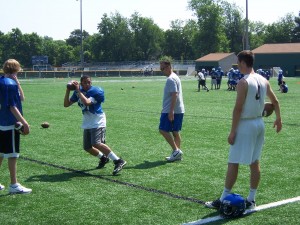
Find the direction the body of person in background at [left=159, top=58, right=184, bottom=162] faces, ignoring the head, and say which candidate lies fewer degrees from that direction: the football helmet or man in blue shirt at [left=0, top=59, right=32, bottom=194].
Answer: the man in blue shirt

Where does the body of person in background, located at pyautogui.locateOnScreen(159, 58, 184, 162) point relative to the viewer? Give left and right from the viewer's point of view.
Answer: facing to the left of the viewer

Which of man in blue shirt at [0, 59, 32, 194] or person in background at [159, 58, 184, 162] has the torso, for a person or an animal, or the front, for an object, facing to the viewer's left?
the person in background

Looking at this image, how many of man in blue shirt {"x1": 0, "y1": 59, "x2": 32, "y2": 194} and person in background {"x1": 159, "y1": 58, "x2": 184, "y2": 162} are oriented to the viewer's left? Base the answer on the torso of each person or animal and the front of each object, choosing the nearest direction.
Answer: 1

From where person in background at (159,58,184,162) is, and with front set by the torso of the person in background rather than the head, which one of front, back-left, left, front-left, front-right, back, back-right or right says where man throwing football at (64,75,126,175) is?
front-left

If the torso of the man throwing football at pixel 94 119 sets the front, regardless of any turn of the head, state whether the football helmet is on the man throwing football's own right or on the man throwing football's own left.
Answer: on the man throwing football's own left

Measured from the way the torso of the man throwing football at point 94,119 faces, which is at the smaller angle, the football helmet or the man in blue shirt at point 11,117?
the man in blue shirt

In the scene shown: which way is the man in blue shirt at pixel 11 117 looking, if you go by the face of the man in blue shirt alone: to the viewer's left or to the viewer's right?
to the viewer's right

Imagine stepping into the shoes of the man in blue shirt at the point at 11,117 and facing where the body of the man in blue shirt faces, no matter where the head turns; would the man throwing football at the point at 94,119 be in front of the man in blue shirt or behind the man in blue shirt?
in front

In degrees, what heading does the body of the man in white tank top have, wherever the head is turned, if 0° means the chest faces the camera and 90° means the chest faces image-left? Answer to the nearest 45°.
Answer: approximately 135°

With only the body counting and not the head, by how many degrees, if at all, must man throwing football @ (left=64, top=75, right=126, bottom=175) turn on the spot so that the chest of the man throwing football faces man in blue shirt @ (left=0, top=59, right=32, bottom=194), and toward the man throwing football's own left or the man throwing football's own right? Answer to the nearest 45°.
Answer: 0° — they already face them

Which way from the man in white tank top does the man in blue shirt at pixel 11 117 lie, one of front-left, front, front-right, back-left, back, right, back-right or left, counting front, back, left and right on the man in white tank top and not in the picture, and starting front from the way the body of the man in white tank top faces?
front-left
